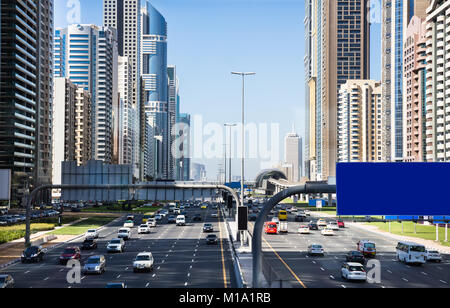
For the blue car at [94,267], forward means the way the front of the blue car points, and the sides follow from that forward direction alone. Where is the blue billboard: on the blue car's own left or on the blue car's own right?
on the blue car's own left

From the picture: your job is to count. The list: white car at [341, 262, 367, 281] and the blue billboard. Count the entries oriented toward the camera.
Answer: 1

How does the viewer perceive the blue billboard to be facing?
facing the viewer

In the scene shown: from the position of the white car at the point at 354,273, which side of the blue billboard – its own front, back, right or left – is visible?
back

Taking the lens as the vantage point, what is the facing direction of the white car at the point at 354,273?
facing away from the viewer and to the left of the viewer

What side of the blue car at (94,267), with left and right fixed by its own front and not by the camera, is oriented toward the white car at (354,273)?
left

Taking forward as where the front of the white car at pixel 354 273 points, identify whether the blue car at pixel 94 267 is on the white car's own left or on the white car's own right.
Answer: on the white car's own left

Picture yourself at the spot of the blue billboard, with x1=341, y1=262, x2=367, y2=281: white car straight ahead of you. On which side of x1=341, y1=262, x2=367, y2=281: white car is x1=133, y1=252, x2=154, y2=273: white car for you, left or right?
left

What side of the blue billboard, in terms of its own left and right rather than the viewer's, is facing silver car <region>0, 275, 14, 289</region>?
right

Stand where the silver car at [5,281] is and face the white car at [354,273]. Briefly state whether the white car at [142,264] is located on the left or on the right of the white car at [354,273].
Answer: left
